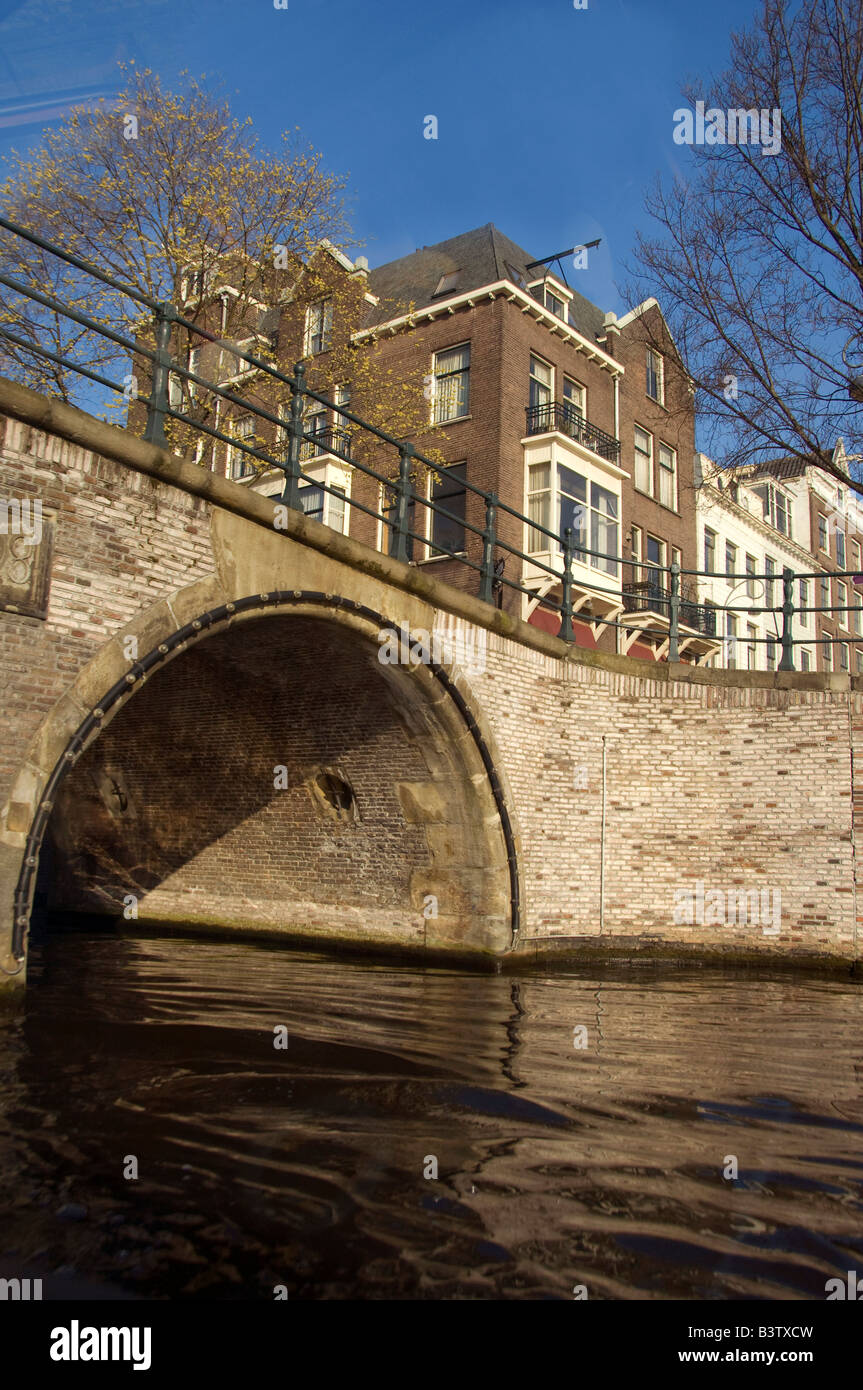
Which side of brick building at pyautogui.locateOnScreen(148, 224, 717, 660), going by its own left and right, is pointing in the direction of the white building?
left

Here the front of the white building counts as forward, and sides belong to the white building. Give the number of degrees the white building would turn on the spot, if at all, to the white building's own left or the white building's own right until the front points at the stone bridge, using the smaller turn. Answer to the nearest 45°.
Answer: approximately 45° to the white building's own right

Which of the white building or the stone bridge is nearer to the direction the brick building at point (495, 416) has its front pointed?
the stone bridge

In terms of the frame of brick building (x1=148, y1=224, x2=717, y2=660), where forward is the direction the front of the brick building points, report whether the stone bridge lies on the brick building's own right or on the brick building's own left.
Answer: on the brick building's own right

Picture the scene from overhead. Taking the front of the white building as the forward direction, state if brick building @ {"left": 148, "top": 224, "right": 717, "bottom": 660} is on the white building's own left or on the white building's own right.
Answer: on the white building's own right

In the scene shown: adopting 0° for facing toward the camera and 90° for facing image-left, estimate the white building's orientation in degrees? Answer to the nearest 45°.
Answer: approximately 315°
